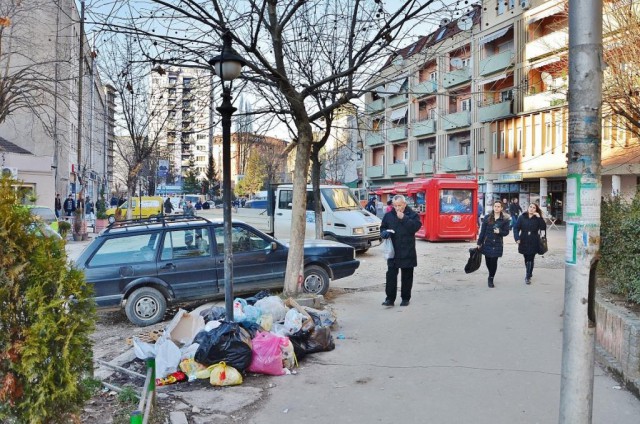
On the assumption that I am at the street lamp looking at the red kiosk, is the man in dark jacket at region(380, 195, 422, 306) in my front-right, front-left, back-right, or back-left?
front-right

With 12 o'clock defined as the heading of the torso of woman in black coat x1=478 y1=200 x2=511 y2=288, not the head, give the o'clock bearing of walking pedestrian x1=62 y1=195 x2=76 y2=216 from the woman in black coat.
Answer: The walking pedestrian is roughly at 4 o'clock from the woman in black coat.

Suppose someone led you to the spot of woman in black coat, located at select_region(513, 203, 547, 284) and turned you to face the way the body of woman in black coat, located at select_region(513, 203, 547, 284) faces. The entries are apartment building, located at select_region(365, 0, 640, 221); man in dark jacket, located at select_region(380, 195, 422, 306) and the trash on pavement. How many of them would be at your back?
1

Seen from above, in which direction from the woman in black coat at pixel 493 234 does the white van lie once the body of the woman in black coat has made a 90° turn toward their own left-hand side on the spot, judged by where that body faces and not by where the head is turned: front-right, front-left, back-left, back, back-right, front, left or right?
back-left

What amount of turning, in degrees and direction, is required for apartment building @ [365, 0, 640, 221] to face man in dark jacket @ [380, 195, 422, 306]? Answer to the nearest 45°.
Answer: approximately 45° to its left

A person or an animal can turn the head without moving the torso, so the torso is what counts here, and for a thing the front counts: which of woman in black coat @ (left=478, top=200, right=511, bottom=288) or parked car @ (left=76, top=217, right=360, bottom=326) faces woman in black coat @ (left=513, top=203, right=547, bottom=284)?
the parked car

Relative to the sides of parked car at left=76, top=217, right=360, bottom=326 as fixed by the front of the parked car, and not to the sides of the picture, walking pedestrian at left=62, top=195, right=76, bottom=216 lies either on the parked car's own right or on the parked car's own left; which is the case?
on the parked car's own left

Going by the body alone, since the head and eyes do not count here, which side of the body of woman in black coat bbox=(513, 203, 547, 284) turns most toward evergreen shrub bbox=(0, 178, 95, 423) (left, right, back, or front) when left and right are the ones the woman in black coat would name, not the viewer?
front

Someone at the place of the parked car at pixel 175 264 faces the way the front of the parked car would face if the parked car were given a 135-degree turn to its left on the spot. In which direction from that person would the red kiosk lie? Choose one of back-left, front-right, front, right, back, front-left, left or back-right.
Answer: right

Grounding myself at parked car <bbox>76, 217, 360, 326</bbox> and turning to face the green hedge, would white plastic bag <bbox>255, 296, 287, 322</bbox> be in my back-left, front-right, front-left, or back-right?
front-right

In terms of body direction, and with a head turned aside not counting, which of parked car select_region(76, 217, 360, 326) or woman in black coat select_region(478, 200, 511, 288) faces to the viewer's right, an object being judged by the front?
the parked car

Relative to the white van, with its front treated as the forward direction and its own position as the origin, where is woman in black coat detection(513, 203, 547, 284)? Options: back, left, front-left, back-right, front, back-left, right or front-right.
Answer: front

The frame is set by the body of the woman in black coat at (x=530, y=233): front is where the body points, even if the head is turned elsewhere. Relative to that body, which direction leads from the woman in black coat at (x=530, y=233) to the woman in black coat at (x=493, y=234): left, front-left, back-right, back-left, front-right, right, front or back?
front-right

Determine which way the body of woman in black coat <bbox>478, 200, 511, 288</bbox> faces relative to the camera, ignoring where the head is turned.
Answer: toward the camera

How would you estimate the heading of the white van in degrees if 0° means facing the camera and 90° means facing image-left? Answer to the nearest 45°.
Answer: approximately 315°

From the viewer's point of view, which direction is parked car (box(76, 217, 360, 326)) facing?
to the viewer's right

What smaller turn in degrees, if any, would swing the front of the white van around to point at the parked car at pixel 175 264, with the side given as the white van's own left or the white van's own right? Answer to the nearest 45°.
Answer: approximately 45° to the white van's own right

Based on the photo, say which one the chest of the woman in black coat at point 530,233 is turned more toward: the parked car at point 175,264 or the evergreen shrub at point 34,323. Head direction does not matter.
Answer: the evergreen shrub

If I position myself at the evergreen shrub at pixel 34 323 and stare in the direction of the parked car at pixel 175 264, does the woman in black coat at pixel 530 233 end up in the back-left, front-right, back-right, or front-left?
front-right
